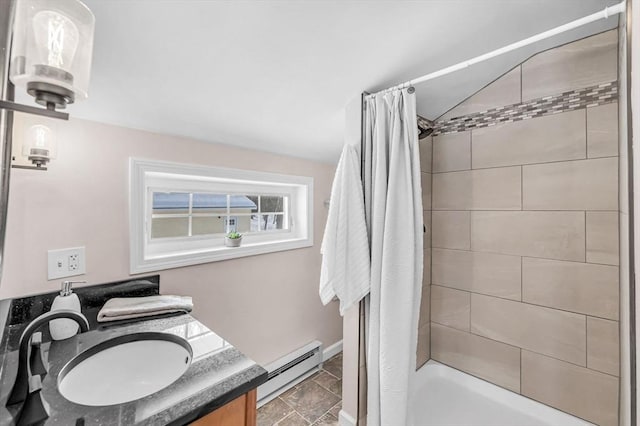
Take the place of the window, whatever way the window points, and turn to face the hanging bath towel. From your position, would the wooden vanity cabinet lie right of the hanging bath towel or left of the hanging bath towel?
right

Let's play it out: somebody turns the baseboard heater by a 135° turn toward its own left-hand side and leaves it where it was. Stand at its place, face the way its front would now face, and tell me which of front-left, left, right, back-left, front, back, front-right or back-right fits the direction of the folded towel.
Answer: back-left

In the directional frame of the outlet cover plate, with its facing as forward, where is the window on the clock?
The window is roughly at 10 o'clock from the outlet cover plate.

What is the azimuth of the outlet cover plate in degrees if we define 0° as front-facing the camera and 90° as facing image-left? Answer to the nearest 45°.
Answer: approximately 315°
